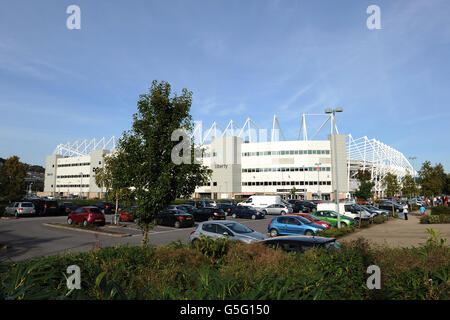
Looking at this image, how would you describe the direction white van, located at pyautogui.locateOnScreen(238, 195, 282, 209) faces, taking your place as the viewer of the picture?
facing to the left of the viewer

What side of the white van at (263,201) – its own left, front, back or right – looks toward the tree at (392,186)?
back

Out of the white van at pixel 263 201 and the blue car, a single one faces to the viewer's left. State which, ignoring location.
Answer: the white van

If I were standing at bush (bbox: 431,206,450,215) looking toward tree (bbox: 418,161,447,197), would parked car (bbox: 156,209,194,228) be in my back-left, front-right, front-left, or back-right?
back-left

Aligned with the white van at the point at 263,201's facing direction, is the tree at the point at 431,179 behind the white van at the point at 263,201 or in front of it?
behind
